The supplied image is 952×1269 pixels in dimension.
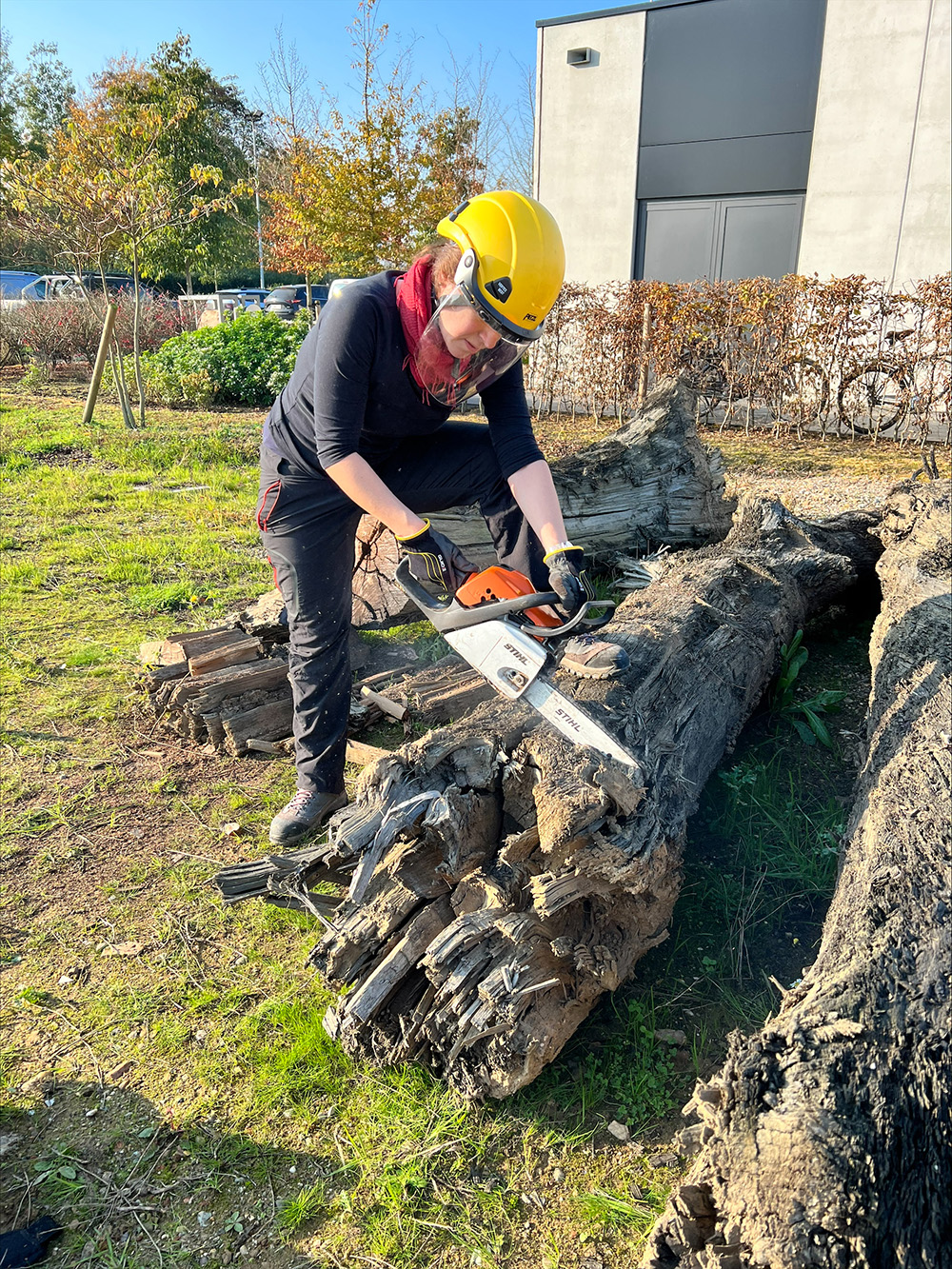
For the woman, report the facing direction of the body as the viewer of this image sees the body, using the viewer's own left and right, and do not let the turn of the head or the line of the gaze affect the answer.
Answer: facing the viewer and to the right of the viewer

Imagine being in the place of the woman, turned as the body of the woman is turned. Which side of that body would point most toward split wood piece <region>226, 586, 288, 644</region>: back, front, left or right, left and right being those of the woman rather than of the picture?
back

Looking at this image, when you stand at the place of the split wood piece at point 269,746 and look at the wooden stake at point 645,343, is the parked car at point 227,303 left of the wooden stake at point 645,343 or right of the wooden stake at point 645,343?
left

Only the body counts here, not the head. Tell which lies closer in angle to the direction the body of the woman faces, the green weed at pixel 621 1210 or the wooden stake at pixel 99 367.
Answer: the green weed
